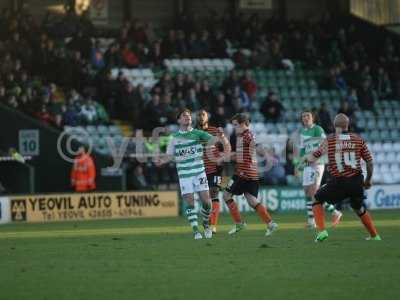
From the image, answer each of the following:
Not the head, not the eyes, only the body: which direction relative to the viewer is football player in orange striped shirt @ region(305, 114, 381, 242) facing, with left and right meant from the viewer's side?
facing away from the viewer

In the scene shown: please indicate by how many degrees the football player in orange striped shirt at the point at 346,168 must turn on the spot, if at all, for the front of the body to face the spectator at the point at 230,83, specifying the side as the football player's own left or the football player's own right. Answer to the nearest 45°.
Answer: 0° — they already face them

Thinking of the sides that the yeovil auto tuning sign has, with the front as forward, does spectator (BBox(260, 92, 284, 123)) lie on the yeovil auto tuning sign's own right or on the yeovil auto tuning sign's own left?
on the yeovil auto tuning sign's own left

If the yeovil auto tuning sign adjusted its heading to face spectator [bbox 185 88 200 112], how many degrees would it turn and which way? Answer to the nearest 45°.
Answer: approximately 135° to its left

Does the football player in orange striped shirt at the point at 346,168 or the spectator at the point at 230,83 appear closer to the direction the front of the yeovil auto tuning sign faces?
the football player in orange striped shirt

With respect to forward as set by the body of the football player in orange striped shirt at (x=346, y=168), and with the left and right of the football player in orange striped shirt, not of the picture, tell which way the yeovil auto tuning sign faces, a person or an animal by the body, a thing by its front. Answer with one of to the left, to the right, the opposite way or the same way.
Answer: the opposite way

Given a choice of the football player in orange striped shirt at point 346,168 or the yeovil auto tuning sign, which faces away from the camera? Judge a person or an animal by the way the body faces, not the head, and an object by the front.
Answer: the football player in orange striped shirt
